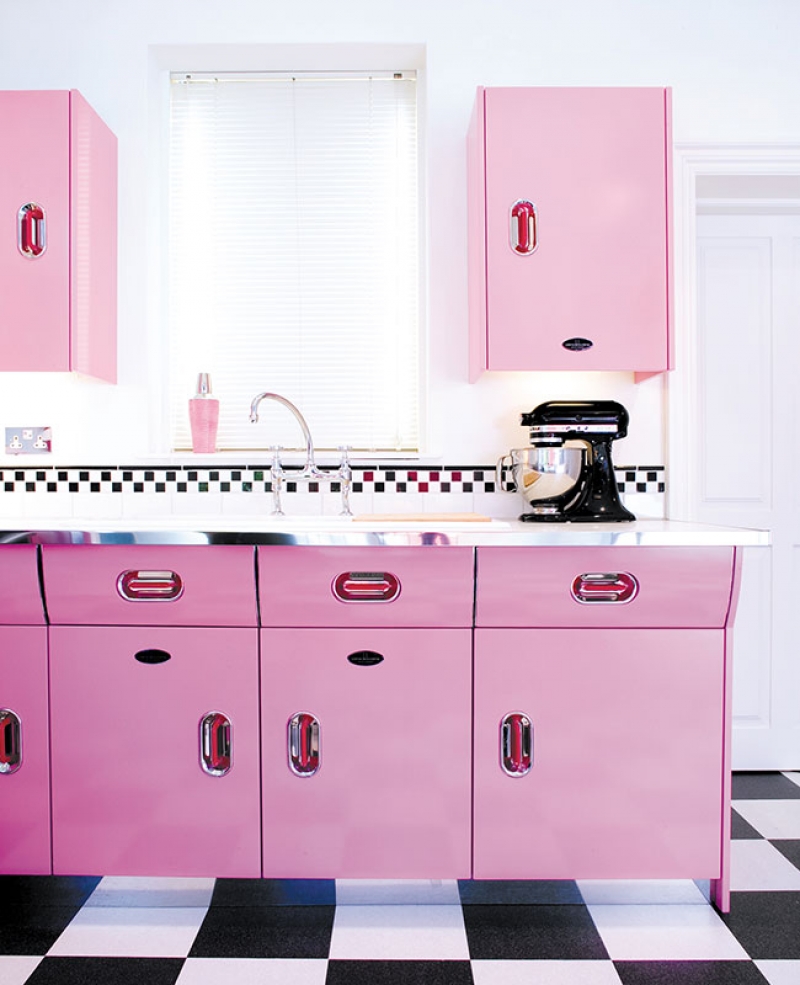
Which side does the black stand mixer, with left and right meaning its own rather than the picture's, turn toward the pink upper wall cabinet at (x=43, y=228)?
front

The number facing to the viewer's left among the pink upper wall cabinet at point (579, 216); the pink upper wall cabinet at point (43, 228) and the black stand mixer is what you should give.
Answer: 1

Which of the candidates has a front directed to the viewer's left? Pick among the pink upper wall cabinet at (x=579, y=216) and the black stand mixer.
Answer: the black stand mixer

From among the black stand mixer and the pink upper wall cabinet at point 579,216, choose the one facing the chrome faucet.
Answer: the black stand mixer

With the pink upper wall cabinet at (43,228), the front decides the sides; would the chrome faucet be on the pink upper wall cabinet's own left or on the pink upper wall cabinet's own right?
on the pink upper wall cabinet's own left

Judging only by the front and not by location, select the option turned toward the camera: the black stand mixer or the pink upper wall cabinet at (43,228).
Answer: the pink upper wall cabinet

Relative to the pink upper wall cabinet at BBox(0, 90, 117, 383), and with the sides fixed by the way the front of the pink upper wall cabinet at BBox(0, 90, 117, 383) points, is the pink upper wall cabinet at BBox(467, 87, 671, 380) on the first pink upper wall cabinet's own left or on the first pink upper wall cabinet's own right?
on the first pink upper wall cabinet's own left

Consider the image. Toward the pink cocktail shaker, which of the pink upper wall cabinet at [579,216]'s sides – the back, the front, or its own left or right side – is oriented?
right

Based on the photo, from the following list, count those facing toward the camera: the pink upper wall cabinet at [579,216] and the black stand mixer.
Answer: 1

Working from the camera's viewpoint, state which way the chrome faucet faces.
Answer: facing the viewer and to the left of the viewer

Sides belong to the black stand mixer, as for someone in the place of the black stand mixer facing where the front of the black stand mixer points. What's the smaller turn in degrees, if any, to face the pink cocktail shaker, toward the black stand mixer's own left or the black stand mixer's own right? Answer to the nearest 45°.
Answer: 0° — it already faces it

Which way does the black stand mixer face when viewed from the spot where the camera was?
facing to the left of the viewer

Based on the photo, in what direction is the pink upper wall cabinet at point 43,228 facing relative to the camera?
toward the camera
